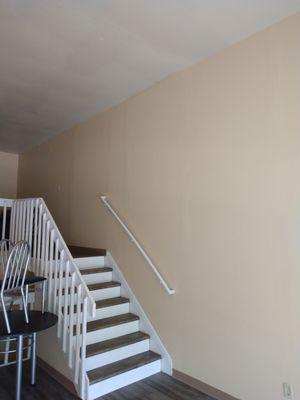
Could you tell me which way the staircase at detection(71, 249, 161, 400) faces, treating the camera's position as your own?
facing the viewer and to the right of the viewer

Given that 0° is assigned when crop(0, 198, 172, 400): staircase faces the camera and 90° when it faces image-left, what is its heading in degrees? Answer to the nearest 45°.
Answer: approximately 315°

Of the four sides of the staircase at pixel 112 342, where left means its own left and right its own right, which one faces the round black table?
right
